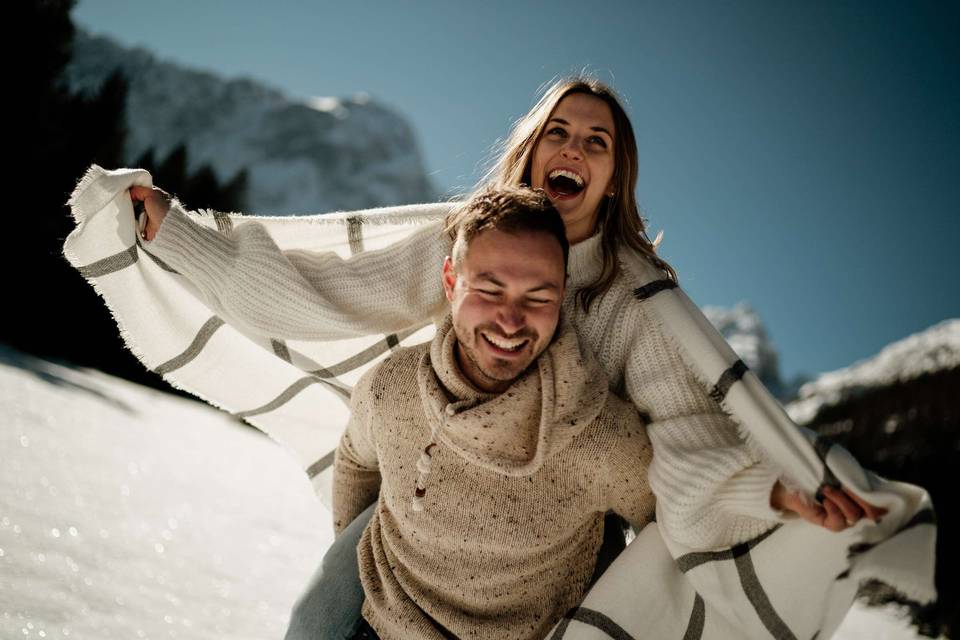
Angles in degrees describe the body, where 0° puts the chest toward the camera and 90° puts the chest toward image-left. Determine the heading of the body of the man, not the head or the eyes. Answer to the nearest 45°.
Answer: approximately 0°

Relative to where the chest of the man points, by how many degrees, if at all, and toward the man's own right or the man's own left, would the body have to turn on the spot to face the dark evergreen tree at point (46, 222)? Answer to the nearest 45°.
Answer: approximately 135° to the man's own right
